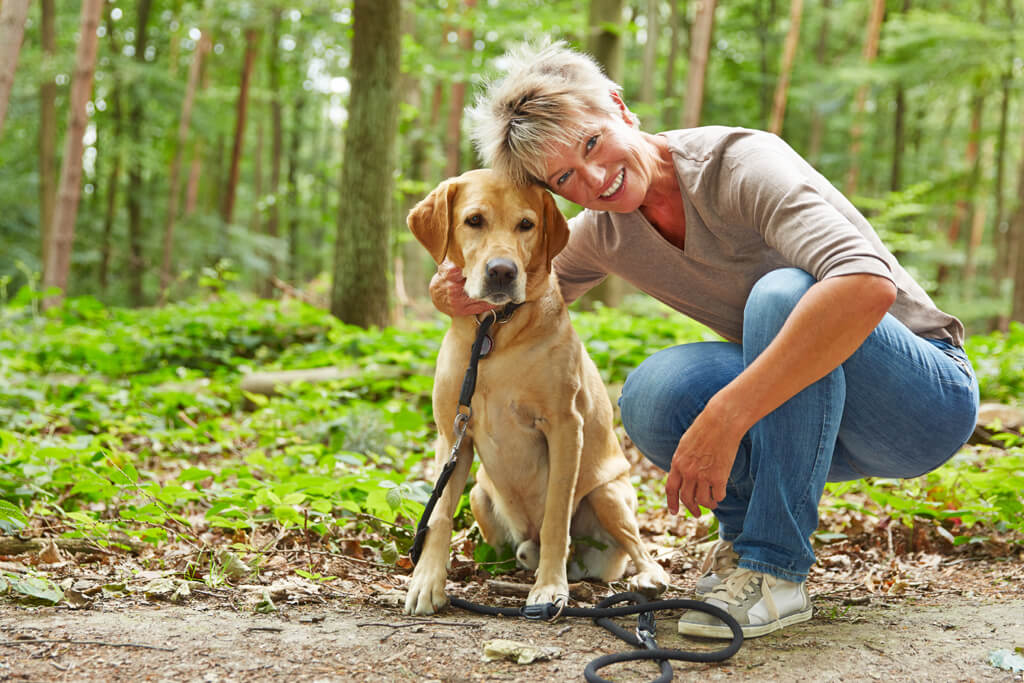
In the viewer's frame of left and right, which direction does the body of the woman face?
facing the viewer and to the left of the viewer
